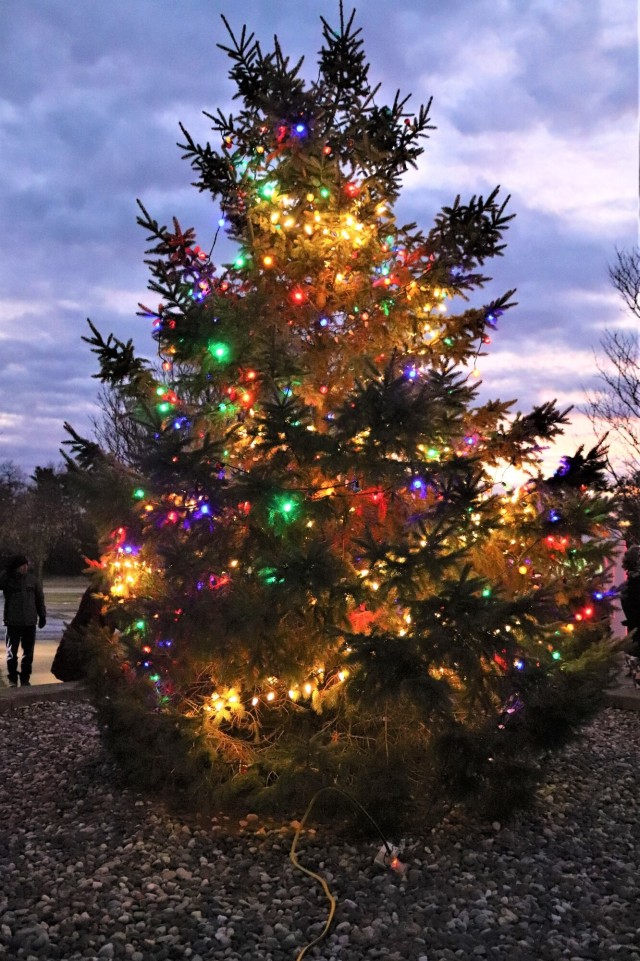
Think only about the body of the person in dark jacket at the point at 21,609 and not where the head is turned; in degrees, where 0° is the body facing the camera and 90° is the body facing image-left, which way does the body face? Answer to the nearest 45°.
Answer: approximately 0°

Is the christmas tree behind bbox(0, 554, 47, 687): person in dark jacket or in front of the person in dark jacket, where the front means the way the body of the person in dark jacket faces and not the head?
in front
